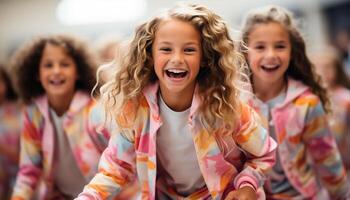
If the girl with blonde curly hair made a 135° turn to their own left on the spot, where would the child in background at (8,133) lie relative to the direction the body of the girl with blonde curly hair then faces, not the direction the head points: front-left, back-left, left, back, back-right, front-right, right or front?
left

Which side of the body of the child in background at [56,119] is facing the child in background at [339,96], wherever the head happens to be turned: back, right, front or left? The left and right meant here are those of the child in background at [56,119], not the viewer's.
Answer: left

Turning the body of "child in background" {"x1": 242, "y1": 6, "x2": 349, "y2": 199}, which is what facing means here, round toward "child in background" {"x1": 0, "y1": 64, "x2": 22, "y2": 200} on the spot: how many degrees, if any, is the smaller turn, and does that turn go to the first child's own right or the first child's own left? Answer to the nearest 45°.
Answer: approximately 45° to the first child's own right

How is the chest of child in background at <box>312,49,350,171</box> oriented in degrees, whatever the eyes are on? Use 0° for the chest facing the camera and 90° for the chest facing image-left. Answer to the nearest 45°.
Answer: approximately 45°

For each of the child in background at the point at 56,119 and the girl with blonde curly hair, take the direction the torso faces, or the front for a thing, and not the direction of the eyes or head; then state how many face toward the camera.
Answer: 2

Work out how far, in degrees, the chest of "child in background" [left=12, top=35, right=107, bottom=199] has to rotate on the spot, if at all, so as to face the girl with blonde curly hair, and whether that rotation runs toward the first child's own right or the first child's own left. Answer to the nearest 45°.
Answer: approximately 45° to the first child's own left

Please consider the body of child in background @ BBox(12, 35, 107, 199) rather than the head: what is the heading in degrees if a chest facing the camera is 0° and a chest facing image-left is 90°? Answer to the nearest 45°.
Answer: approximately 0°

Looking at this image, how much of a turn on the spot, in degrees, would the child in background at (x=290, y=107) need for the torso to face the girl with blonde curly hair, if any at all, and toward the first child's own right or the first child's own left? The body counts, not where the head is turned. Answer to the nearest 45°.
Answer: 0° — they already face them

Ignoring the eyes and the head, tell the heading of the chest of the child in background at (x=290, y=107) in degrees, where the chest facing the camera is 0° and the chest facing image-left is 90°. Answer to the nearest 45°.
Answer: approximately 45°

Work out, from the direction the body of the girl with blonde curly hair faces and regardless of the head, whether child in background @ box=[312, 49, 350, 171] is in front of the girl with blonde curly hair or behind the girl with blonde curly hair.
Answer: behind
